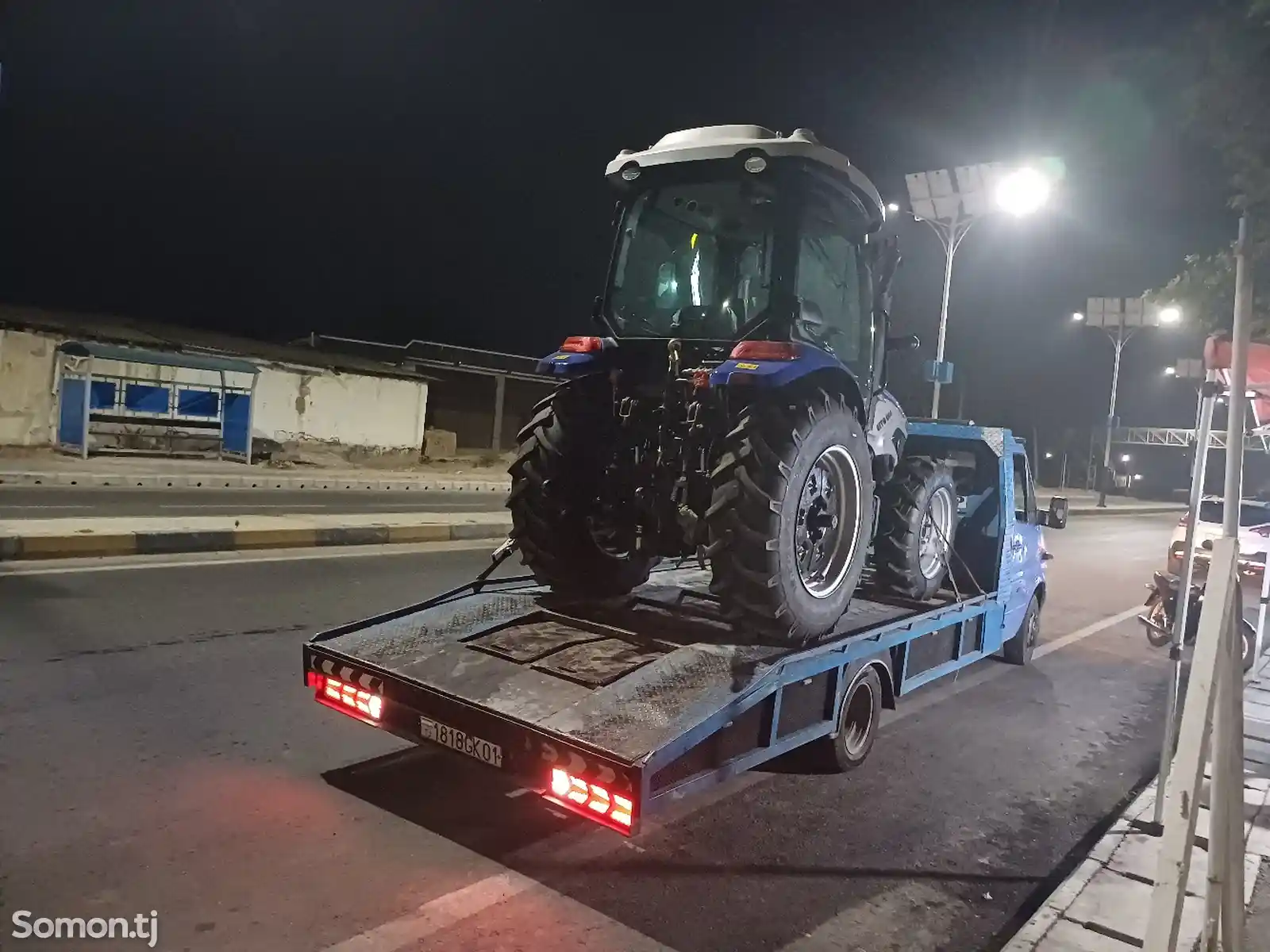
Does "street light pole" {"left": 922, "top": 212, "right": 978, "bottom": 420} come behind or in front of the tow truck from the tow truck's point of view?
in front

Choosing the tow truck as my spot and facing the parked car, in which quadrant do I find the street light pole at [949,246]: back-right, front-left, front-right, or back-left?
front-left

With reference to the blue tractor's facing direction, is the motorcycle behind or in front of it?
in front

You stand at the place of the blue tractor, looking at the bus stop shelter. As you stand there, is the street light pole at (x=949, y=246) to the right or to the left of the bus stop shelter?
right

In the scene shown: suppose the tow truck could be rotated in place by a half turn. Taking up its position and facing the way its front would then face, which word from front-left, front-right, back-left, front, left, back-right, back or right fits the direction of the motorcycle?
back

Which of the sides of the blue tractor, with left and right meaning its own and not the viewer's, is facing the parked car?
front

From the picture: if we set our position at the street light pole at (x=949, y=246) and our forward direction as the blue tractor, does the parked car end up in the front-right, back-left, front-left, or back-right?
front-left

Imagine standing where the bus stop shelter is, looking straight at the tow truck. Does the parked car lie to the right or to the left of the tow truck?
left

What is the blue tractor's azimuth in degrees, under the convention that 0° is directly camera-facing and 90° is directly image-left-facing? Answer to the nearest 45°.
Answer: approximately 225°

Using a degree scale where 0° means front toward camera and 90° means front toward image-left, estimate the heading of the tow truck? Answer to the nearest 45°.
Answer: approximately 225°

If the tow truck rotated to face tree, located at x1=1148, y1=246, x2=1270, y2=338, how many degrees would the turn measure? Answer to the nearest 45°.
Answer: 0° — it already faces it
